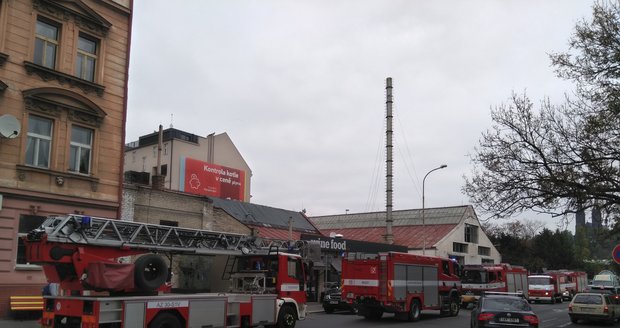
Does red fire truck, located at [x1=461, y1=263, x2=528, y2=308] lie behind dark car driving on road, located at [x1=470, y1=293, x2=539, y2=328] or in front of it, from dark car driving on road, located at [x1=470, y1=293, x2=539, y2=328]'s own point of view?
in front

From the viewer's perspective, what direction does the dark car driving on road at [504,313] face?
away from the camera

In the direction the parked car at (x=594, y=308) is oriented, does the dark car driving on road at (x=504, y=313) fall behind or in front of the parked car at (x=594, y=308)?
behind

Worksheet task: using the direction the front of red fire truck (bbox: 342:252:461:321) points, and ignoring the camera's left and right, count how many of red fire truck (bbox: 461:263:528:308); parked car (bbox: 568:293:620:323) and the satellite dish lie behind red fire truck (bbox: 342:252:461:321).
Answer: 1

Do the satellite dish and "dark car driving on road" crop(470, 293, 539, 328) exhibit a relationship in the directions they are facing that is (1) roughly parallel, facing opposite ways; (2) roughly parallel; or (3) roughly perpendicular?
roughly perpendicular

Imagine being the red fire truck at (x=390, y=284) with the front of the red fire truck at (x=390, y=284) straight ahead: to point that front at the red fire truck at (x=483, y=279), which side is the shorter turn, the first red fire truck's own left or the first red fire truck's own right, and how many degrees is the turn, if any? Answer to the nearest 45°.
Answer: approximately 45° to the first red fire truck's own left

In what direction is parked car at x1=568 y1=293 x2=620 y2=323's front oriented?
away from the camera

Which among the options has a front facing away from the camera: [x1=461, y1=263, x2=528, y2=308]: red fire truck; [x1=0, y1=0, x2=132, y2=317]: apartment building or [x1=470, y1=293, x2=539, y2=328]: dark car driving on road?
the dark car driving on road

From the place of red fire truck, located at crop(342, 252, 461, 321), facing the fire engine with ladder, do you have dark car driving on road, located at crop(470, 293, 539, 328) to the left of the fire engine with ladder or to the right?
left

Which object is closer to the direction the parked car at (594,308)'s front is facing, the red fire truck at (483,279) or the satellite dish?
the red fire truck

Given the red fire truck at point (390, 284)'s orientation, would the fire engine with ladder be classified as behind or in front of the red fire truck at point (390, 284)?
behind

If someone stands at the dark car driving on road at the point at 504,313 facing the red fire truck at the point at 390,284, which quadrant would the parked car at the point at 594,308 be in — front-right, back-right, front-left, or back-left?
front-right

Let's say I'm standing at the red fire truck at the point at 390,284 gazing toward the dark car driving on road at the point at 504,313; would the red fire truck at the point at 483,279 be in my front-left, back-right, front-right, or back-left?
back-left

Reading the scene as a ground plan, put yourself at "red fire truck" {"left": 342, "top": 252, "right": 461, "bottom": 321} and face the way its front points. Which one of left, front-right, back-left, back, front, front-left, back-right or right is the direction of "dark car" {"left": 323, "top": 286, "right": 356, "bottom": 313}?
left

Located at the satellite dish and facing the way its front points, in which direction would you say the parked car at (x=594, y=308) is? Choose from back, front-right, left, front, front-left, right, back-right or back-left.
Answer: front-left

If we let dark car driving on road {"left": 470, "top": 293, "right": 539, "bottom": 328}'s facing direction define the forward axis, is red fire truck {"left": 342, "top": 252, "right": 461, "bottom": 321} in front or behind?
in front
